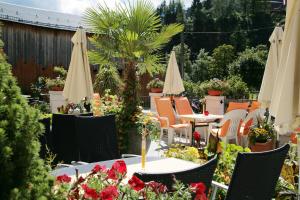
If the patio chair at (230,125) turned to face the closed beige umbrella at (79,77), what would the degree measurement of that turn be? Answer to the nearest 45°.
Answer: approximately 45° to its left

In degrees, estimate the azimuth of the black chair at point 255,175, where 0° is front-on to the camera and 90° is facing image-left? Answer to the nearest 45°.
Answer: approximately 135°

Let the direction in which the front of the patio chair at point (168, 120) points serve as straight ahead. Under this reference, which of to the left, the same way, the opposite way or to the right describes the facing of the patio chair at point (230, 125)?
the opposite way

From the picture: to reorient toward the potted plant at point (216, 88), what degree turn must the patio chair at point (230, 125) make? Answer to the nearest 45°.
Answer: approximately 45° to its right

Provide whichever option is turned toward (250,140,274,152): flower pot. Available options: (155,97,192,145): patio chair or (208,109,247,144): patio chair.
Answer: (155,97,192,145): patio chair

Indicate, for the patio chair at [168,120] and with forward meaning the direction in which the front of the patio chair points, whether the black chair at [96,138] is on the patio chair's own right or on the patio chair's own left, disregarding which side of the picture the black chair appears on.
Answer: on the patio chair's own right

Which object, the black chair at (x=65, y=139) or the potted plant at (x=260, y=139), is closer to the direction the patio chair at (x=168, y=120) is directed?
the potted plant

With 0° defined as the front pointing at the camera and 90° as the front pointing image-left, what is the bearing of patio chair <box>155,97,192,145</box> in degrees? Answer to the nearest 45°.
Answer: approximately 315°

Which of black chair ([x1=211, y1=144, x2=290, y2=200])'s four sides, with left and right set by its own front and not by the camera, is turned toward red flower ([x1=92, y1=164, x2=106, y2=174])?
left

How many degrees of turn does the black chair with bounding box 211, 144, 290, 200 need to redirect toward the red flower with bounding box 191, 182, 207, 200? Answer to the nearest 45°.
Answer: approximately 135° to its left

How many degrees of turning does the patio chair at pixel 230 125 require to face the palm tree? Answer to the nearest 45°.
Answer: approximately 45° to its left
